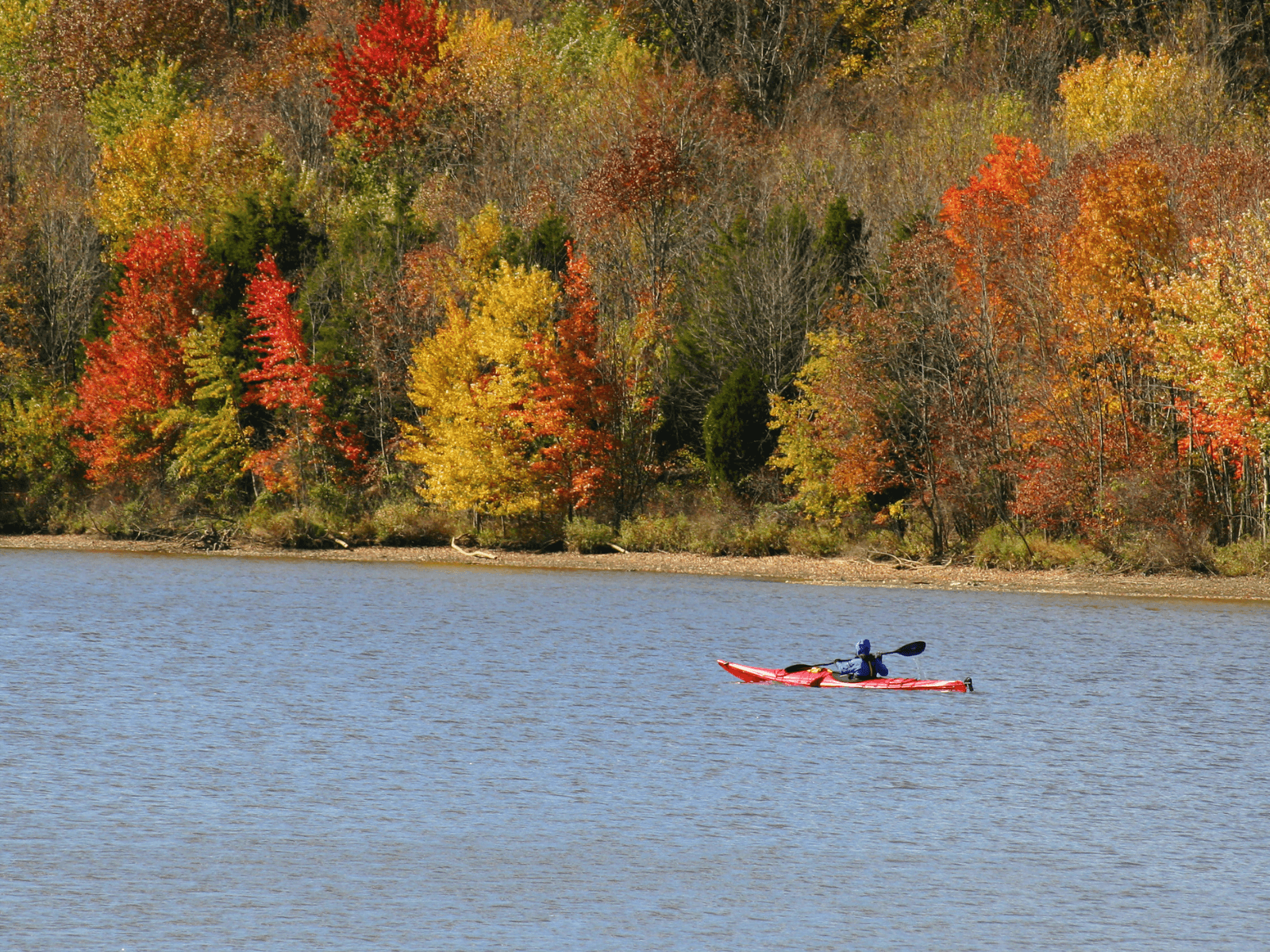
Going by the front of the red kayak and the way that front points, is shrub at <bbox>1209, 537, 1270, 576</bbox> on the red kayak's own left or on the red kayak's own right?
on the red kayak's own right

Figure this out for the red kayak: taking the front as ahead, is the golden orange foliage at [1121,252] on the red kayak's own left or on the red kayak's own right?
on the red kayak's own right

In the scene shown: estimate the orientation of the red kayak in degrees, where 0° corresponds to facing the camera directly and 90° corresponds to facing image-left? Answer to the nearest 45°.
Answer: approximately 90°

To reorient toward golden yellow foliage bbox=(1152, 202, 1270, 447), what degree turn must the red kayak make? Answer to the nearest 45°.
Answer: approximately 135° to its right

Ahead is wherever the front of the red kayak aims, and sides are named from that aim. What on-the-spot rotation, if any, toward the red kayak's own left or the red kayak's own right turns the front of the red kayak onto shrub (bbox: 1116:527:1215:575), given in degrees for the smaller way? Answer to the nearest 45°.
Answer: approximately 135° to the red kayak's own right

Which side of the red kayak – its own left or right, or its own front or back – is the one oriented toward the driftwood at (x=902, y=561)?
right
